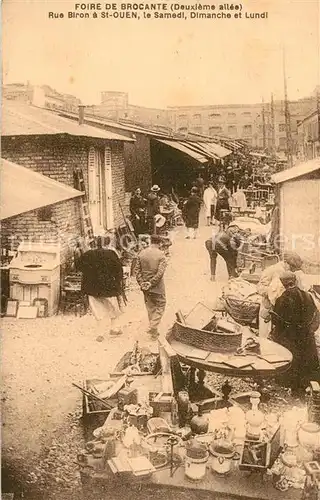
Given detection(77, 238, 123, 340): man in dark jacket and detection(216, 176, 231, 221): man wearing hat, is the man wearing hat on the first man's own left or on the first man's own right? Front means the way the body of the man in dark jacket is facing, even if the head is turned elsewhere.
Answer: on the first man's own right

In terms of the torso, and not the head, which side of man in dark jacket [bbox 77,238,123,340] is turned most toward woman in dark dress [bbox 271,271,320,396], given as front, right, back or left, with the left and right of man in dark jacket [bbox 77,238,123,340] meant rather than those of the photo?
right

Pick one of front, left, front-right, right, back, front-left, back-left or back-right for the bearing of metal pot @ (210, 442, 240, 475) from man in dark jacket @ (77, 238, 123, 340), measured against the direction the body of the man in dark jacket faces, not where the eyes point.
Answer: back-right

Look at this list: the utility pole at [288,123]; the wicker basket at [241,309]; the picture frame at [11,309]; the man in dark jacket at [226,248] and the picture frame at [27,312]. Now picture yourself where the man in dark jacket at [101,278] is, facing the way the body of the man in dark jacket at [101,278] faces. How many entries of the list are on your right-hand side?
3

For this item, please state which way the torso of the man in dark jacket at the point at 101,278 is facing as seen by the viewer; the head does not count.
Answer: away from the camera

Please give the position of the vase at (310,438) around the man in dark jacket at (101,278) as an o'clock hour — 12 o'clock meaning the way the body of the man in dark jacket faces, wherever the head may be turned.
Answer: The vase is roughly at 4 o'clock from the man in dark jacket.

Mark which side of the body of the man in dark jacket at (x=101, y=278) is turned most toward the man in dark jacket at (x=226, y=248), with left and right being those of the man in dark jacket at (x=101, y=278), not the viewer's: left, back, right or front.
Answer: right

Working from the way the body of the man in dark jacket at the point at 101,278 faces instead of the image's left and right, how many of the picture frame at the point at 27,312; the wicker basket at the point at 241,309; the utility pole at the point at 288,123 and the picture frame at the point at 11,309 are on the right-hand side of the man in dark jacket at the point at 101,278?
2

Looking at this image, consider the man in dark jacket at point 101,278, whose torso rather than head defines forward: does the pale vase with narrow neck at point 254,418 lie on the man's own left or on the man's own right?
on the man's own right

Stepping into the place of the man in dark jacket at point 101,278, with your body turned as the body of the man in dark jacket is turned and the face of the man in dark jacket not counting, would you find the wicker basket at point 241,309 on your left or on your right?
on your right

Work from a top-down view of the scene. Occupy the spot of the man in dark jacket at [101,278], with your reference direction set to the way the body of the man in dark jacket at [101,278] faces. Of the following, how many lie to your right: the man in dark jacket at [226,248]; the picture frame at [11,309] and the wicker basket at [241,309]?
2
